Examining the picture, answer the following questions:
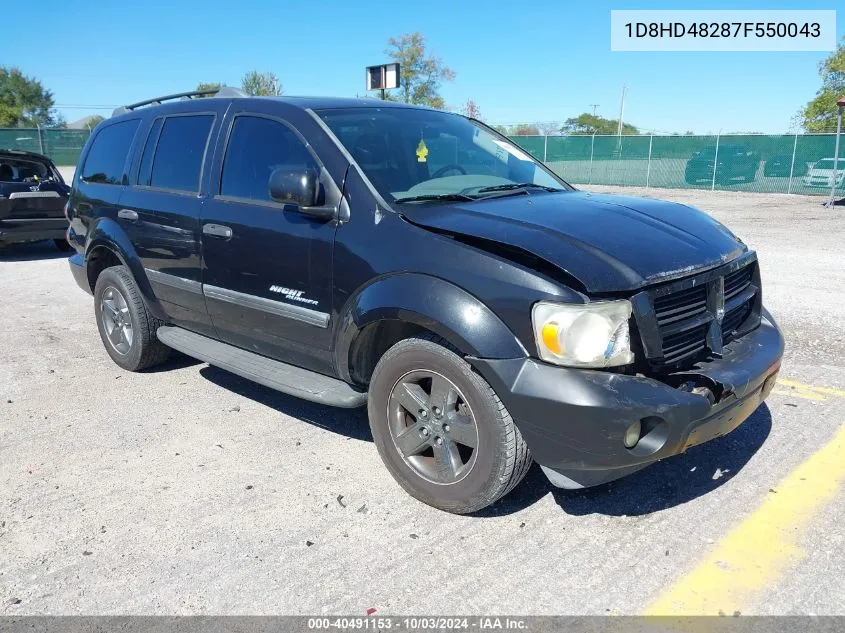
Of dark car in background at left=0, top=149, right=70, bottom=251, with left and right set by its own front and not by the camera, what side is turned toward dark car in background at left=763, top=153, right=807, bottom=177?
right

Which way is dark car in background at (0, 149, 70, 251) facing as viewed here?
away from the camera

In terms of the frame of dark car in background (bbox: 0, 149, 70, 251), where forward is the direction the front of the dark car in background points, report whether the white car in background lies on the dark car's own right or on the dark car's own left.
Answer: on the dark car's own right

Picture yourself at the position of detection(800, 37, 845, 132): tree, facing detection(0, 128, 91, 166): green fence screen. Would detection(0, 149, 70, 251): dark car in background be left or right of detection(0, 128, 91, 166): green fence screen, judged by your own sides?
left

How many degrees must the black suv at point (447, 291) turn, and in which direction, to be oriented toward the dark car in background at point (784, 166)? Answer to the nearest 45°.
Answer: approximately 90° to its left

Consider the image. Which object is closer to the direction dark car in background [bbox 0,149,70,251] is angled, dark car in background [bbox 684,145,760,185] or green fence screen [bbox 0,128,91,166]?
the green fence screen

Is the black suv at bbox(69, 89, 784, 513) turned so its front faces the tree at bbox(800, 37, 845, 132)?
no

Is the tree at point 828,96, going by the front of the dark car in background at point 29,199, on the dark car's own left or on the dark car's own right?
on the dark car's own right

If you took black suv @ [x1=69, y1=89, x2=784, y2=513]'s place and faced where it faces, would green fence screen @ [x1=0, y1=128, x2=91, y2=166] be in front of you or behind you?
behind

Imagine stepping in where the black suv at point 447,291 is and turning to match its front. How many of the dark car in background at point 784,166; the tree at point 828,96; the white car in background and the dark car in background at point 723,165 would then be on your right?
0

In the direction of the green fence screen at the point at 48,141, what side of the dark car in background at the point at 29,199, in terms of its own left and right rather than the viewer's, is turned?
front

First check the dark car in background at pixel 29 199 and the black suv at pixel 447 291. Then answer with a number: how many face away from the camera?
1

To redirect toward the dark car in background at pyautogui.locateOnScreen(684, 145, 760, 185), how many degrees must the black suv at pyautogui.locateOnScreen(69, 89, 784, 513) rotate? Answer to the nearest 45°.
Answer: approximately 90° to its left

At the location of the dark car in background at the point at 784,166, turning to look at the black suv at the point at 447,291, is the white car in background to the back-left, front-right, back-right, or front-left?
front-left

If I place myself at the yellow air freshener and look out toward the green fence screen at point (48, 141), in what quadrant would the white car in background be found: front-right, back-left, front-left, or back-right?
front-right

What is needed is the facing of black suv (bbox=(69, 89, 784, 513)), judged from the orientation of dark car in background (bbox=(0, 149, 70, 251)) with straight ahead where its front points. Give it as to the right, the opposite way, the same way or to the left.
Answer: the opposite way

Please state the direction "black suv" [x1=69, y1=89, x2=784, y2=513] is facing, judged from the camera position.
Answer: facing the viewer and to the right of the viewer

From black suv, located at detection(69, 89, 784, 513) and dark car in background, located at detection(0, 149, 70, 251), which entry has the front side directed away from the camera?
the dark car in background

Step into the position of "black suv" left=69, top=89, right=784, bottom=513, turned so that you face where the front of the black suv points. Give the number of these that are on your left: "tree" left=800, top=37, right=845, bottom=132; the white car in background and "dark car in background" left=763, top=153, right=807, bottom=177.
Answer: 3

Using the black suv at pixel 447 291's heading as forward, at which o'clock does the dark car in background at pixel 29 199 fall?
The dark car in background is roughly at 6 o'clock from the black suv.

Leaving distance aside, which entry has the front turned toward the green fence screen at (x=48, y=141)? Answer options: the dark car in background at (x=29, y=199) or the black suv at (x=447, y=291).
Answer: the dark car in background
